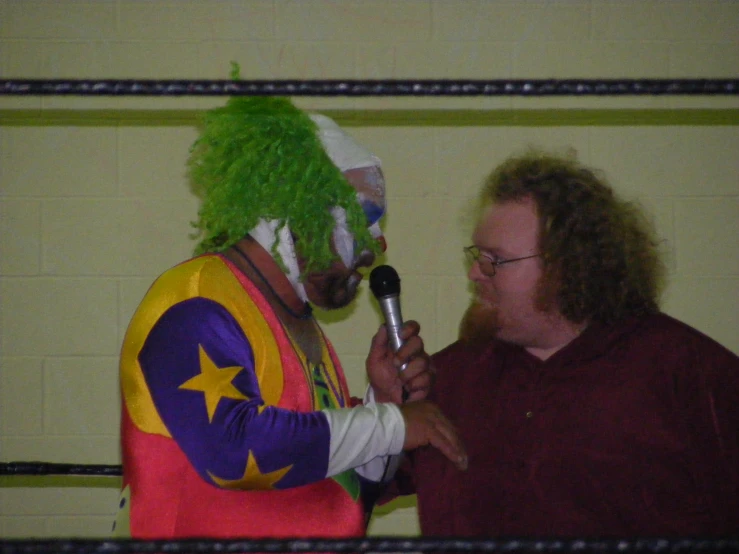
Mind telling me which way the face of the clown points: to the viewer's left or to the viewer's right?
to the viewer's right

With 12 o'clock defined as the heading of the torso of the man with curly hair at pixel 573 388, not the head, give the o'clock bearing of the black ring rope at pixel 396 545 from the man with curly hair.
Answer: The black ring rope is roughly at 11 o'clock from the man with curly hair.

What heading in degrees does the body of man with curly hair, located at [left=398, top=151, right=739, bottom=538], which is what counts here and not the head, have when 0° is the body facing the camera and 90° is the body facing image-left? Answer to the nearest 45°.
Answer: approximately 45°

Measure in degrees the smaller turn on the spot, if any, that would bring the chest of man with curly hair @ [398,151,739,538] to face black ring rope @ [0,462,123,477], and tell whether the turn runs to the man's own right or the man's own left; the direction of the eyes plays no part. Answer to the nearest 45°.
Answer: approximately 45° to the man's own right

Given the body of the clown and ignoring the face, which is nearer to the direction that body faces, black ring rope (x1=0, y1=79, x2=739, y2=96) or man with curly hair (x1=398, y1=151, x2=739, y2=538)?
the man with curly hair

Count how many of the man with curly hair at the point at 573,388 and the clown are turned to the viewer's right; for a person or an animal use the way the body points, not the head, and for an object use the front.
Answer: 1

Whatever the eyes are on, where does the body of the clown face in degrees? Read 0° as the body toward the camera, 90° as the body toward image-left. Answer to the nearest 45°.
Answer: approximately 270°

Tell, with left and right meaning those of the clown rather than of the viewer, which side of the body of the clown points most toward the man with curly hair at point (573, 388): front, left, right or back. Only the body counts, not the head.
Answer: front

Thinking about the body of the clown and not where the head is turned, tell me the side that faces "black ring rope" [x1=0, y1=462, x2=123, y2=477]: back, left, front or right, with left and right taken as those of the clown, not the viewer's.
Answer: back

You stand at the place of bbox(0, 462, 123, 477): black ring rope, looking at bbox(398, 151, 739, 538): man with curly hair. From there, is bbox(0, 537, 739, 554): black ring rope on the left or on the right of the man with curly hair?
right
